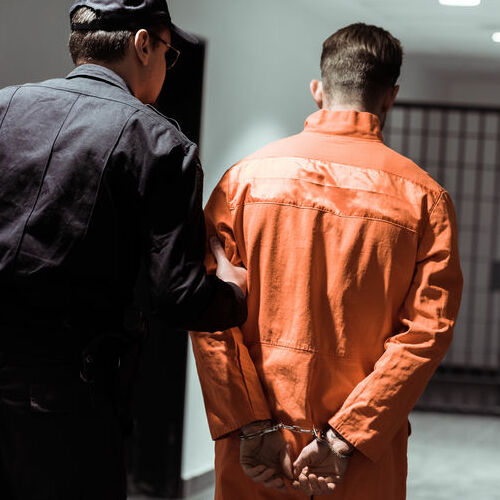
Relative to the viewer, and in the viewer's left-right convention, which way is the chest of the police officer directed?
facing away from the viewer and to the right of the viewer

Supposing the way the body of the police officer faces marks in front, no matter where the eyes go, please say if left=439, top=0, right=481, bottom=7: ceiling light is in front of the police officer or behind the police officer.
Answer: in front

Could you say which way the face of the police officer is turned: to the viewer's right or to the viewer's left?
to the viewer's right

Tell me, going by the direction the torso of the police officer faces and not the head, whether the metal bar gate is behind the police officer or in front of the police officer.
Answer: in front
